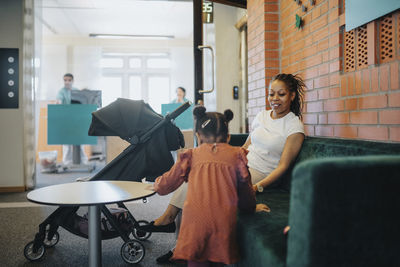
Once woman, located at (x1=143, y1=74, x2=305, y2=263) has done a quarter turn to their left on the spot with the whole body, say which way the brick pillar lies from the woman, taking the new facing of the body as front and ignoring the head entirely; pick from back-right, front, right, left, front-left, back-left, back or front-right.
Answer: back-left

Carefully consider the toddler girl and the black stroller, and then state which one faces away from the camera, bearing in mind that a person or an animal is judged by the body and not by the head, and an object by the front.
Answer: the toddler girl

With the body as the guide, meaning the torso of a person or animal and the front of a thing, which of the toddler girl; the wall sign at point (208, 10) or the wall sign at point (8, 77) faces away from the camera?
the toddler girl

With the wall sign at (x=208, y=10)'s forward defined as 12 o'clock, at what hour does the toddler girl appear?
The toddler girl is roughly at 12 o'clock from the wall sign.

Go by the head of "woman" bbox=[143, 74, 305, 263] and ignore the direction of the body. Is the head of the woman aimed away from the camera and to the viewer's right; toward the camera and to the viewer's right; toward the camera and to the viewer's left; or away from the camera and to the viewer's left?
toward the camera and to the viewer's left

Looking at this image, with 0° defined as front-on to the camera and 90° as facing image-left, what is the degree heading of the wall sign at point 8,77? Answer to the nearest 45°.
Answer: approximately 0°

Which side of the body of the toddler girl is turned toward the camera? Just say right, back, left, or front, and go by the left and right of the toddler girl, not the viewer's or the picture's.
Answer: back

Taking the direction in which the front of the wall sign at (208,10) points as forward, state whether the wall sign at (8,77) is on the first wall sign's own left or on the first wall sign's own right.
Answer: on the first wall sign's own right

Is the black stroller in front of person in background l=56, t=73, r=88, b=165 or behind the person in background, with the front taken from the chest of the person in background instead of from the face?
in front

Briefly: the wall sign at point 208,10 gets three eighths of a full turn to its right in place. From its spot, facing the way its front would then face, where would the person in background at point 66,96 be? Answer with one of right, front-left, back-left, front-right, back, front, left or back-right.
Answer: front

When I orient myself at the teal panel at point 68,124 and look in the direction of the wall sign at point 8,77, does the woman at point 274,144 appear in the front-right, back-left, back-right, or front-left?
front-left

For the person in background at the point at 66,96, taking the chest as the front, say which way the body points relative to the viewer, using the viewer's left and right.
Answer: facing the viewer

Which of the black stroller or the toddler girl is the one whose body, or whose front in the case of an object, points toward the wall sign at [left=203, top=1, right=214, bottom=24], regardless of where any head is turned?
the toddler girl

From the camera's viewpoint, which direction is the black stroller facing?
to the viewer's left

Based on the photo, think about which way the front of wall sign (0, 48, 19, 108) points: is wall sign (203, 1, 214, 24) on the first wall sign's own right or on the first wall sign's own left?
on the first wall sign's own left

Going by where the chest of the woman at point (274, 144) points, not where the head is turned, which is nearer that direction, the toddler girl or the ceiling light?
the toddler girl

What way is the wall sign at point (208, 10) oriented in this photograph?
toward the camera
